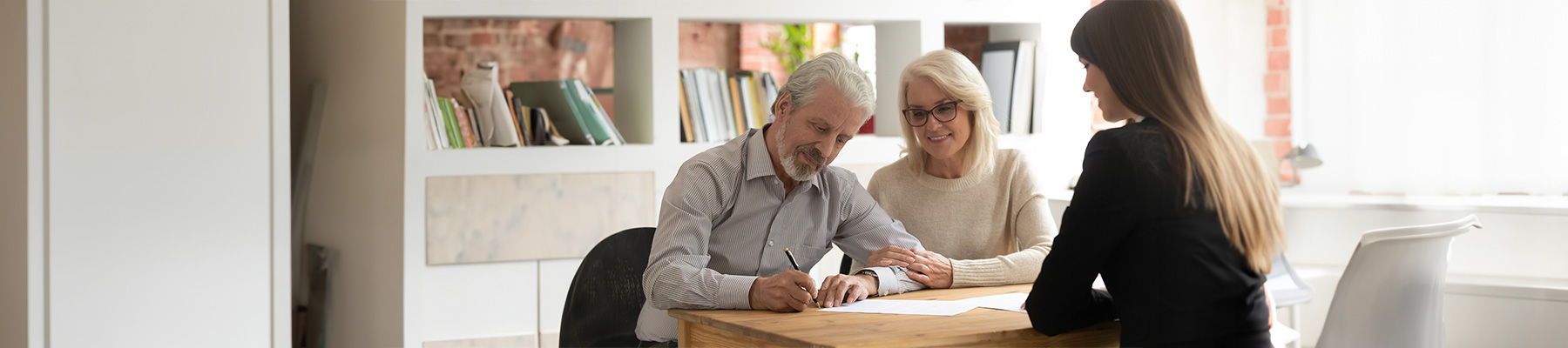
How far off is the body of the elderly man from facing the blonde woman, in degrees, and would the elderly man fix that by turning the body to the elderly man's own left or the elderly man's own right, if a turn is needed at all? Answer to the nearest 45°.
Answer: approximately 90° to the elderly man's own left

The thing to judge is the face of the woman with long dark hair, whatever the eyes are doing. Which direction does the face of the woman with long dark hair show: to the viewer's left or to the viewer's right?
to the viewer's left

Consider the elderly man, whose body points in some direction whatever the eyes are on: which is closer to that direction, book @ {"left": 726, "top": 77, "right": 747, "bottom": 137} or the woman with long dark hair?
the woman with long dark hair

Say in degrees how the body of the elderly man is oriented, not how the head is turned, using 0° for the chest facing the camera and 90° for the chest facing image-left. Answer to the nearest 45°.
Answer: approximately 315°

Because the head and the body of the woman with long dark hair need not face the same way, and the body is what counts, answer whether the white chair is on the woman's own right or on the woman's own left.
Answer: on the woman's own right

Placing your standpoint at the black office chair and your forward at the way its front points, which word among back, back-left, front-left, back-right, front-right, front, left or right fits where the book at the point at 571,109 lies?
back-left
